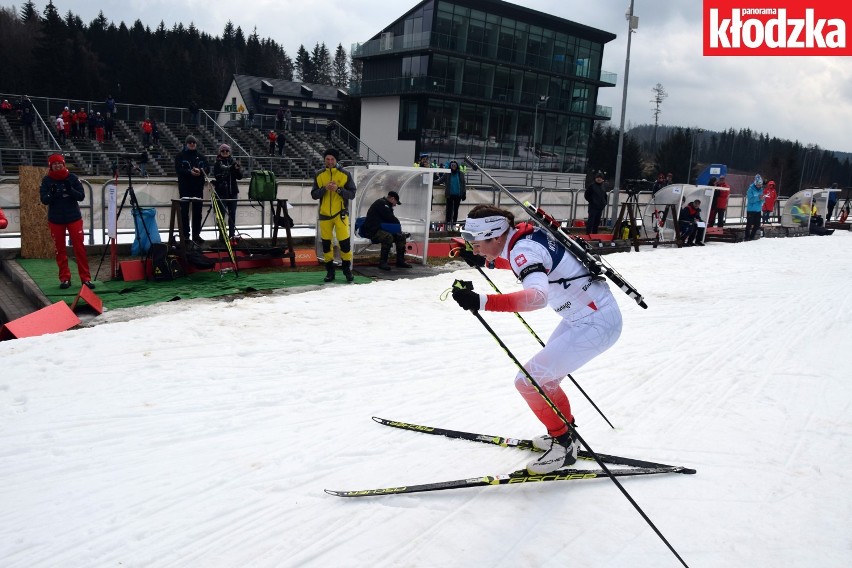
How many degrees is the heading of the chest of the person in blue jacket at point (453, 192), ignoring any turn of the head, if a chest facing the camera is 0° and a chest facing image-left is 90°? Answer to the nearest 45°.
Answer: approximately 0°

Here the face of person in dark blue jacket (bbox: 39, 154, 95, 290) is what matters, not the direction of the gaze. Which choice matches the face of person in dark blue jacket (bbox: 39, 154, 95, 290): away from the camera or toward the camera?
toward the camera

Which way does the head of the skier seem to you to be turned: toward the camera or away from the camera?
toward the camera

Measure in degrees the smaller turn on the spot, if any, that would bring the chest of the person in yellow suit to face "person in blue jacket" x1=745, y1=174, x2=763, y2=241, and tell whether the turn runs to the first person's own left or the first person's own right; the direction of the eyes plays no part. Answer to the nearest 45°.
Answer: approximately 135° to the first person's own left

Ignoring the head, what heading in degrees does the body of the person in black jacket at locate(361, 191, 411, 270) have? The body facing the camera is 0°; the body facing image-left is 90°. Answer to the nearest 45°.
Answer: approximately 315°

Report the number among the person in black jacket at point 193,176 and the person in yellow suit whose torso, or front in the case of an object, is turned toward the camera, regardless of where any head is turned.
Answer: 2

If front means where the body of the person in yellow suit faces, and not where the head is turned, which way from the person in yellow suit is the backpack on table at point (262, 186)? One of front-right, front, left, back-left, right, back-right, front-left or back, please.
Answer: back-right

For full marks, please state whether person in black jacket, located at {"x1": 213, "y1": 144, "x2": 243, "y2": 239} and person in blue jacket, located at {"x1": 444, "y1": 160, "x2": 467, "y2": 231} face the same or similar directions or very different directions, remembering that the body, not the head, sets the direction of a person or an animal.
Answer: same or similar directions

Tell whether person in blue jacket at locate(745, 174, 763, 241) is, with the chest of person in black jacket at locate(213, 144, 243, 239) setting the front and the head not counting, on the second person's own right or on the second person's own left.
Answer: on the second person's own left

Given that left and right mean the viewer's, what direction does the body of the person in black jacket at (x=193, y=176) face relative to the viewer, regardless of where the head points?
facing the viewer

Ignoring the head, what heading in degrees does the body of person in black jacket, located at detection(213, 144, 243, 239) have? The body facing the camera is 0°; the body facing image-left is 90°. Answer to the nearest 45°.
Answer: approximately 0°

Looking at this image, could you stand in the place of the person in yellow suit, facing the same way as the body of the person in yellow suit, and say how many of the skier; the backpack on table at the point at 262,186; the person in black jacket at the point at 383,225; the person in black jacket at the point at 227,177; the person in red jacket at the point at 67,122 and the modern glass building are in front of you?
1

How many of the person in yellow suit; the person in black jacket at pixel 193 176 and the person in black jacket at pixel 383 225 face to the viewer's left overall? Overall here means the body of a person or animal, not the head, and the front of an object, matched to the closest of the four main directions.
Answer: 0
